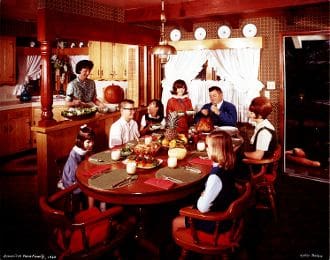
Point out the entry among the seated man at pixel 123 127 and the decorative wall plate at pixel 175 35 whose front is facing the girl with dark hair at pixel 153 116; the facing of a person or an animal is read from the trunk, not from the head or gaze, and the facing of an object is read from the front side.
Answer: the decorative wall plate

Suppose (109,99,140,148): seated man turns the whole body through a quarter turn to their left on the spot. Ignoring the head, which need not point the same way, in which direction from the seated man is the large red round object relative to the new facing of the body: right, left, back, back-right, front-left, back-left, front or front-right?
front-left

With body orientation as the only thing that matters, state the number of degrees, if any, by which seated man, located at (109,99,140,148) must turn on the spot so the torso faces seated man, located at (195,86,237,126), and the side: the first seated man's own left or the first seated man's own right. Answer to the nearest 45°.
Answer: approximately 90° to the first seated man's own left

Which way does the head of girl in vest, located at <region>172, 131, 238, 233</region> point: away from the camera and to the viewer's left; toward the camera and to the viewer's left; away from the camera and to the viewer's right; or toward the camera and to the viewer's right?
away from the camera and to the viewer's left

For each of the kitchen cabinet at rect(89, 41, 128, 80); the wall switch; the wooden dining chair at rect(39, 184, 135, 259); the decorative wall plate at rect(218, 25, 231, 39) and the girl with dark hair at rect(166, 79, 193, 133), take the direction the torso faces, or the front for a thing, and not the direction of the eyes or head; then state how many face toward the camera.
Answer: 4

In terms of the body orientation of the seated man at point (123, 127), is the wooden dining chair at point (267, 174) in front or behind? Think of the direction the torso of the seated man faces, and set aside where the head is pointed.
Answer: in front

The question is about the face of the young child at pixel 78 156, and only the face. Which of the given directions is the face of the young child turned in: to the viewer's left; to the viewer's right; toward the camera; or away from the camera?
to the viewer's right
